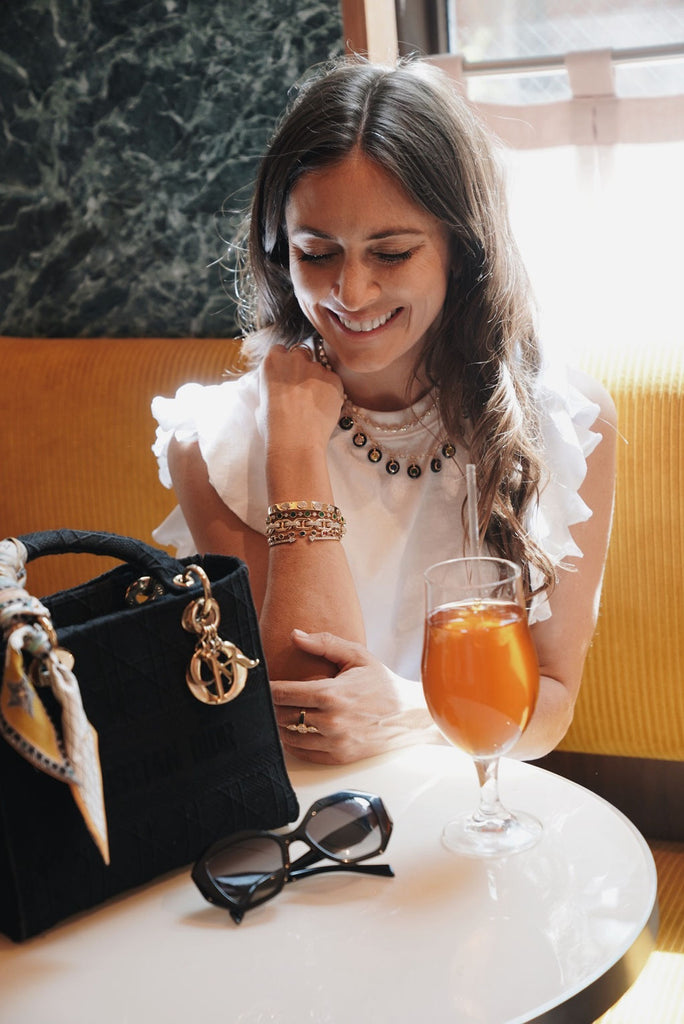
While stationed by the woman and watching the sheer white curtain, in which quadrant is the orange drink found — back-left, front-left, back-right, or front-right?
back-right

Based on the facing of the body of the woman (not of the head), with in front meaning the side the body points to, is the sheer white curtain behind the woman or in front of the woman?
behind

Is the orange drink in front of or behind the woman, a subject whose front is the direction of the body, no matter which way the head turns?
in front

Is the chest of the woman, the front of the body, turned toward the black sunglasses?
yes

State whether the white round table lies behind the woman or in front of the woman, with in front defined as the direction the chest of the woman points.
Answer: in front

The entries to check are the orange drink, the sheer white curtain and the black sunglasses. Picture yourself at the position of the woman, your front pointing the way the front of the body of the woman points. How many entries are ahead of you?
2

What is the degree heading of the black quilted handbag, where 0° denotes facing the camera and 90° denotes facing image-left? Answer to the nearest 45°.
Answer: approximately 315°

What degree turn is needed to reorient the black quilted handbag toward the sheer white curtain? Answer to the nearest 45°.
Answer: approximately 90° to its left

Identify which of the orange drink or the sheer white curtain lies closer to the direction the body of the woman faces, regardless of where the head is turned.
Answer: the orange drink

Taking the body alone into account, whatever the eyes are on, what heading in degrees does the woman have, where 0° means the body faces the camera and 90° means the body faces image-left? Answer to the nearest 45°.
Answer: approximately 0°
